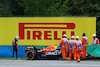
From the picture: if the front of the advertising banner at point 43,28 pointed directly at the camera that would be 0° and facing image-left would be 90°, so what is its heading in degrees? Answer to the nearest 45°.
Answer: approximately 0°

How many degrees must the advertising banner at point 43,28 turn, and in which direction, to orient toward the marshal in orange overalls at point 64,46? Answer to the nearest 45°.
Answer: approximately 45° to its left
